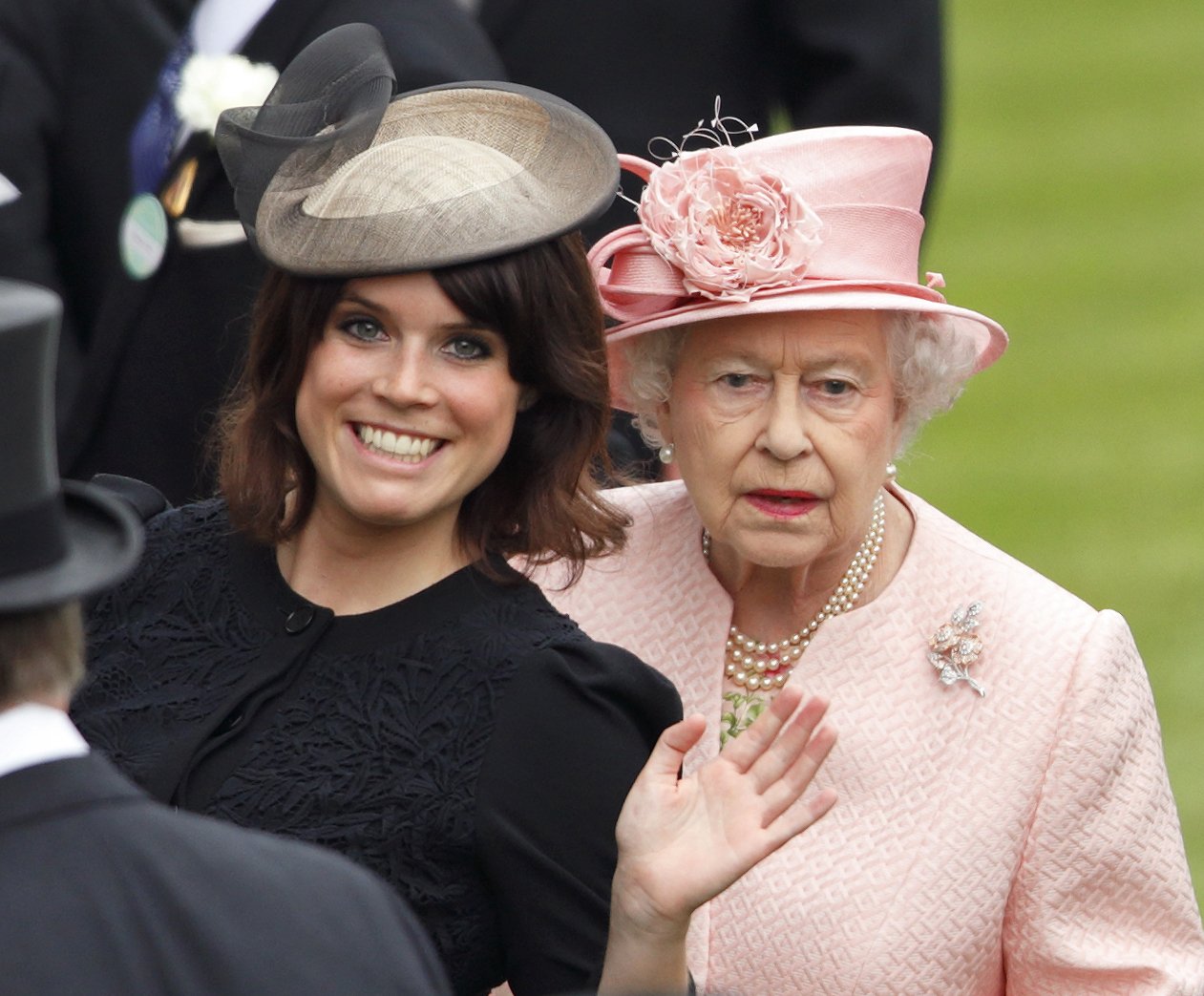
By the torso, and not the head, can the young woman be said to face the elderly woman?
no

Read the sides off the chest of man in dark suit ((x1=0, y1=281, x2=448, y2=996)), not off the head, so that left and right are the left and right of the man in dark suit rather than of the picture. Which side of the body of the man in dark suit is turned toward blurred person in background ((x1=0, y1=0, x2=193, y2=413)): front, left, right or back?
front

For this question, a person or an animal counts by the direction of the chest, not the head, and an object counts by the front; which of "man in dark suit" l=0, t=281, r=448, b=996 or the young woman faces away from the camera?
the man in dark suit

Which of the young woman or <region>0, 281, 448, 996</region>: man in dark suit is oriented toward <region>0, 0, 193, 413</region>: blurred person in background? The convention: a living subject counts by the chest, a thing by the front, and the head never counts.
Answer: the man in dark suit

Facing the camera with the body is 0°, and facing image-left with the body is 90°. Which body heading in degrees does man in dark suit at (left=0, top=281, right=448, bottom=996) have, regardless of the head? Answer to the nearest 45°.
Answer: approximately 180°

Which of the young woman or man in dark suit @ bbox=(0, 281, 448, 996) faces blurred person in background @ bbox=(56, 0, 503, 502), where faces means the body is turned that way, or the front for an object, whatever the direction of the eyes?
the man in dark suit

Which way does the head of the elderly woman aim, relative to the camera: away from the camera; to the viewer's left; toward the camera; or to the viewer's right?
toward the camera

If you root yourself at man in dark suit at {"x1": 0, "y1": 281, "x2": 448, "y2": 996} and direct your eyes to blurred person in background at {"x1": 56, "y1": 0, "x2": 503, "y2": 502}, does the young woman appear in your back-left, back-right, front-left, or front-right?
front-right

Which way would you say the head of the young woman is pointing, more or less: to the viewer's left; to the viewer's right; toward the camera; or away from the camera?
toward the camera

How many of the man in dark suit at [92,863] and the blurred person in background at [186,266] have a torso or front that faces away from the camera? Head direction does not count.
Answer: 1

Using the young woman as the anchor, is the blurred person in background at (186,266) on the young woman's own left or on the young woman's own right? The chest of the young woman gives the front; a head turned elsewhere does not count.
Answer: on the young woman's own right

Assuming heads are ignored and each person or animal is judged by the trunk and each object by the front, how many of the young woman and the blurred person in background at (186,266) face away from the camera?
0

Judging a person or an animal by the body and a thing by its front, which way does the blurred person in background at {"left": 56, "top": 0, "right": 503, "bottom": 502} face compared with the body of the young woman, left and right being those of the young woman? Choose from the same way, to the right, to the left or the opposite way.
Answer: the same way

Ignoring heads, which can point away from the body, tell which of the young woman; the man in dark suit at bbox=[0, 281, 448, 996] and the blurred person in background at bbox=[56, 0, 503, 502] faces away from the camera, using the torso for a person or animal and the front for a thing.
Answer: the man in dark suit

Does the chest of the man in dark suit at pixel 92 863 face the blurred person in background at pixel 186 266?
yes

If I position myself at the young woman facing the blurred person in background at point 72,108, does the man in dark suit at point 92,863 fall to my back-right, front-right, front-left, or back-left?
back-left

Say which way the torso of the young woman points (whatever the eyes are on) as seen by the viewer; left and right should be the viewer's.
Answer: facing the viewer and to the left of the viewer

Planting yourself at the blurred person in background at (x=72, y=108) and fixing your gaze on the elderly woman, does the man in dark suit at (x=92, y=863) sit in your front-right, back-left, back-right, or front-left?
front-right
